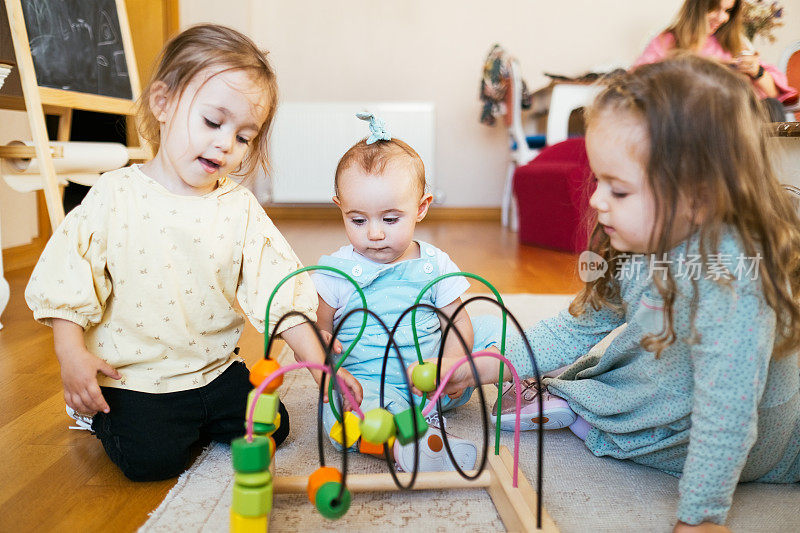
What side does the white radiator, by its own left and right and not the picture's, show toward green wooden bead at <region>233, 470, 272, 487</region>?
front

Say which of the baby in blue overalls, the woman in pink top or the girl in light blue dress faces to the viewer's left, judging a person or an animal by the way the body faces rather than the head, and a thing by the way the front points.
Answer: the girl in light blue dress

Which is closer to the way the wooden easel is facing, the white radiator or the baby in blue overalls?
the baby in blue overalls

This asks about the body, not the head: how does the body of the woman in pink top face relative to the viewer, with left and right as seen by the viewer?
facing the viewer and to the right of the viewer

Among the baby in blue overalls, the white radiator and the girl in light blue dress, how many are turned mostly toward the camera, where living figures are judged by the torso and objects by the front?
2

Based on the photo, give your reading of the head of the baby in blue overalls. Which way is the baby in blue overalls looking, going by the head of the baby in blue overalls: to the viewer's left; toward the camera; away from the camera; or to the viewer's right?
toward the camera

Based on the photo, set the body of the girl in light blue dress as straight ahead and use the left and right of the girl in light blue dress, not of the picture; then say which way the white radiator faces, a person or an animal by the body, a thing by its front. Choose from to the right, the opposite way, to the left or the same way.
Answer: to the left

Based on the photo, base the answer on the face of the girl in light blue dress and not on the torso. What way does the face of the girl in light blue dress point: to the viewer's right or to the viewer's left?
to the viewer's left

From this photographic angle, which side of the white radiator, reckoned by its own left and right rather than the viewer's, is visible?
front

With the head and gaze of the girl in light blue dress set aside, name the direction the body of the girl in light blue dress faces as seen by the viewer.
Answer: to the viewer's left

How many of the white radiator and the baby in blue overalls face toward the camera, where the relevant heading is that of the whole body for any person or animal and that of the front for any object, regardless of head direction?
2

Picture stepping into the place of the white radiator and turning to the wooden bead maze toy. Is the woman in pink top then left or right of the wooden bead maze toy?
left

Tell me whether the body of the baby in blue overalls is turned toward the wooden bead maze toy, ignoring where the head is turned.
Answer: yes

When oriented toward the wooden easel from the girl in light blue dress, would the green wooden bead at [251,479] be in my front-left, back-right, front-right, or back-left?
front-left

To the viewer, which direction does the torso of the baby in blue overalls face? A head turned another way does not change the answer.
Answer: toward the camera
